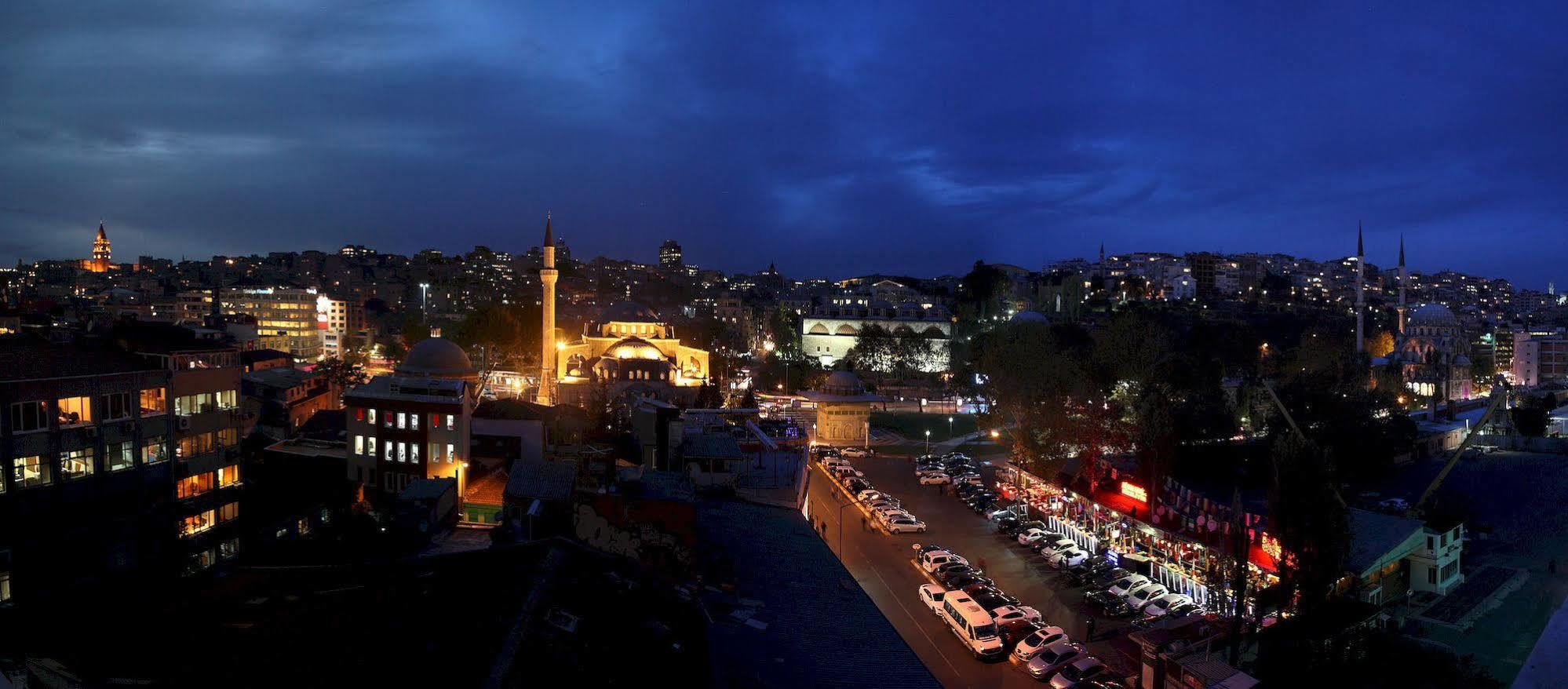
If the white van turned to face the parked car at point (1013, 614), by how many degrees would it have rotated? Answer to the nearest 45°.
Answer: approximately 90° to its left

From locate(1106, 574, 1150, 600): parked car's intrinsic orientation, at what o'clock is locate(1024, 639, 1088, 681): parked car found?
locate(1024, 639, 1088, 681): parked car is roughly at 11 o'clock from locate(1106, 574, 1150, 600): parked car.

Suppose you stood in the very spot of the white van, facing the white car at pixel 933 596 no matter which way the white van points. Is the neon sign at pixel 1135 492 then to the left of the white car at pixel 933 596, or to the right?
right

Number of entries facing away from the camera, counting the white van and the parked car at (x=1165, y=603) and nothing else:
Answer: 0

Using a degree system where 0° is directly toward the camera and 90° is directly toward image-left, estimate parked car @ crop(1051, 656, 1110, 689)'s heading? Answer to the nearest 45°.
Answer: approximately 45°

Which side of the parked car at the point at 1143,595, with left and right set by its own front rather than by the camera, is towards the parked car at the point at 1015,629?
front

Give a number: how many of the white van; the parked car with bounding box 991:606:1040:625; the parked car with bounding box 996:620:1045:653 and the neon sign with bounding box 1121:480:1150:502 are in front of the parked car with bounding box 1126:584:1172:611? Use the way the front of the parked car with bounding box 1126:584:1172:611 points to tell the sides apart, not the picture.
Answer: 3

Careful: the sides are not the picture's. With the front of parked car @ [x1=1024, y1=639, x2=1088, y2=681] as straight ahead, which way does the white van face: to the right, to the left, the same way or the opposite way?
to the left

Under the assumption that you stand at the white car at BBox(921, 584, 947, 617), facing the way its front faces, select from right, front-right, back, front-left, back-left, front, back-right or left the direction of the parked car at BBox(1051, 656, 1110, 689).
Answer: front

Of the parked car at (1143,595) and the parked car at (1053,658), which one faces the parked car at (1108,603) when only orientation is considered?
the parked car at (1143,595)

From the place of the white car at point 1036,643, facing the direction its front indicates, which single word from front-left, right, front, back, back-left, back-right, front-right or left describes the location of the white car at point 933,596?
right

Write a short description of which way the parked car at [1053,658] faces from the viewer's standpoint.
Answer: facing the viewer and to the left of the viewer

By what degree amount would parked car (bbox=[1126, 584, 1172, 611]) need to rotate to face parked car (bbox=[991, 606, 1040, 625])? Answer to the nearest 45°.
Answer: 0° — it already faces it
